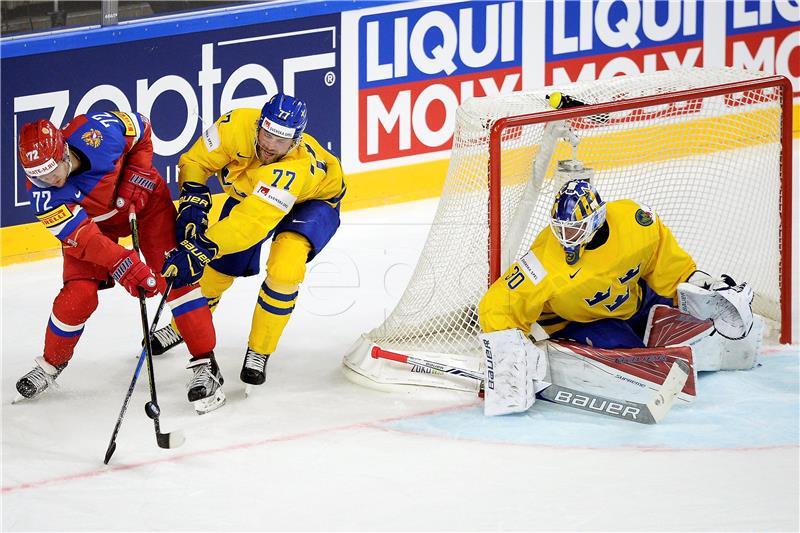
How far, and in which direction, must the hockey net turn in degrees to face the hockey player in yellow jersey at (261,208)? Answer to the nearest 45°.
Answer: approximately 90° to its right

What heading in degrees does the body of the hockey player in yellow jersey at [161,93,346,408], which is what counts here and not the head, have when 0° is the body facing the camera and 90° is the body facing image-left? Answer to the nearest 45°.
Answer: approximately 45°

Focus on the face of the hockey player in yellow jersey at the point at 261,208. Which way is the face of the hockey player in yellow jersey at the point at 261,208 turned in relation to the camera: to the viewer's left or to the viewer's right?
to the viewer's left

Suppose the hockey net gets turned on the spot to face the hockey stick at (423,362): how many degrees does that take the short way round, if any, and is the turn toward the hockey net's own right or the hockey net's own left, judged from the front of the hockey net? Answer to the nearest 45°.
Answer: approximately 90° to the hockey net's own right

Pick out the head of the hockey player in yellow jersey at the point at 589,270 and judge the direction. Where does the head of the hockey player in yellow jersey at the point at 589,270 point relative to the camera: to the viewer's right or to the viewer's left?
to the viewer's left

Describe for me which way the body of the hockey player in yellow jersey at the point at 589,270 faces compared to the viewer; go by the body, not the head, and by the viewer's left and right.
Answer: facing the viewer

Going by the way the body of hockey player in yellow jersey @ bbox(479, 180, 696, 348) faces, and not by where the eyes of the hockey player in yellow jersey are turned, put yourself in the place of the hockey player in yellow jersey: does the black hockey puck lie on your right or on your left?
on your right
